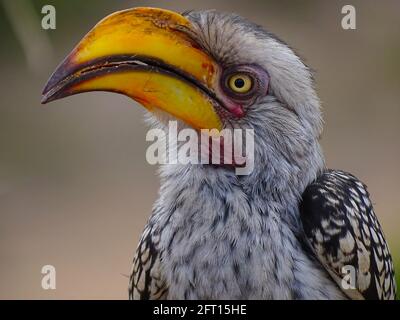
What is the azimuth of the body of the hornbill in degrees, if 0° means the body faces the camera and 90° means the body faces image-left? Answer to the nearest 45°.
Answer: approximately 45°
